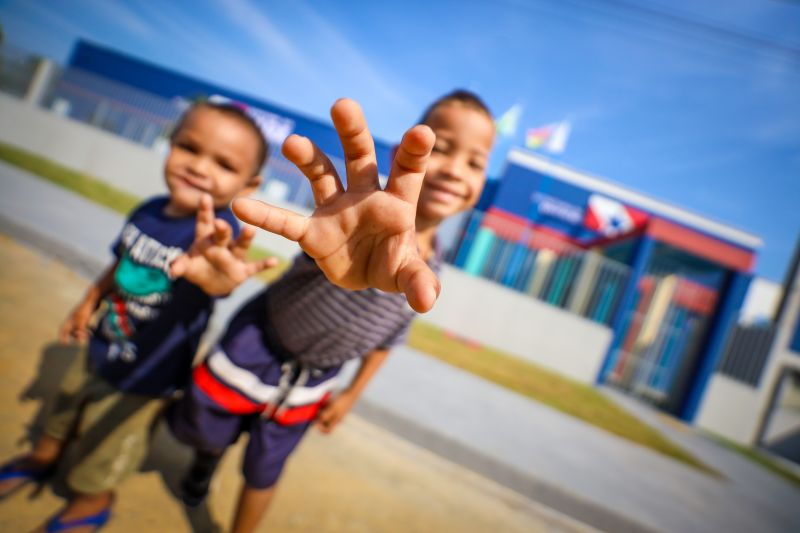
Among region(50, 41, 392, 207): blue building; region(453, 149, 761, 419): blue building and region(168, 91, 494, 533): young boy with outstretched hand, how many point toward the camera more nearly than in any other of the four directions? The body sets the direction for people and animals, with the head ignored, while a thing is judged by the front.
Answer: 3

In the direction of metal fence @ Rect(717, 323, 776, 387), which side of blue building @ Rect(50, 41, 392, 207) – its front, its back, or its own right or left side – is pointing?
left

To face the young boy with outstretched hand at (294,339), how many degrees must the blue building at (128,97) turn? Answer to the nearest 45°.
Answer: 0° — it already faces them

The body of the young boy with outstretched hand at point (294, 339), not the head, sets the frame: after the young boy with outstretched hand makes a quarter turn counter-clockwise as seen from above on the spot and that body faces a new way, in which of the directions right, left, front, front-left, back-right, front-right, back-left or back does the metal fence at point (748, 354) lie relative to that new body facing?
front-left

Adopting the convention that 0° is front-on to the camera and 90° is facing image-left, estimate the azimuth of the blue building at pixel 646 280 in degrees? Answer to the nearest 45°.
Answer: approximately 0°

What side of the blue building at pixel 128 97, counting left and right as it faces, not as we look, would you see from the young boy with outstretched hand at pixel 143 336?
front
